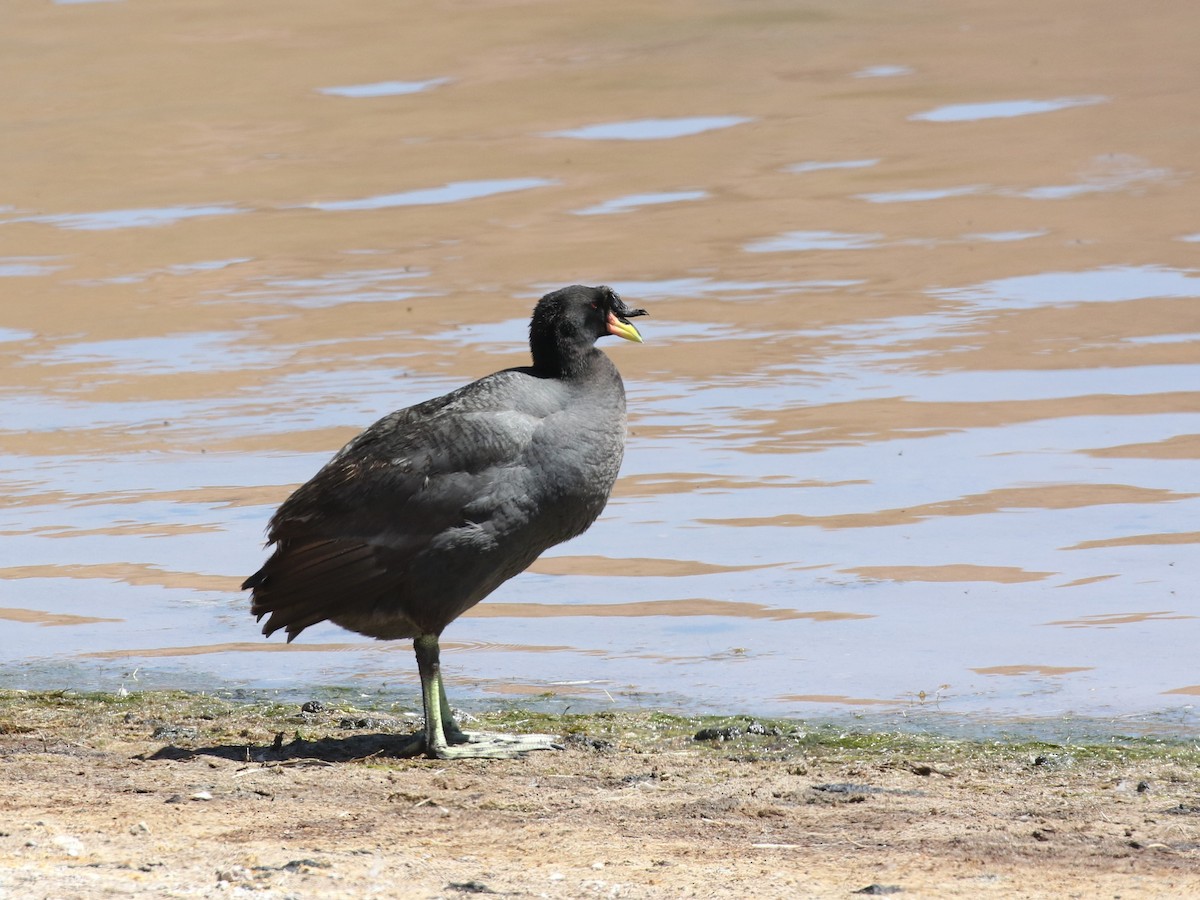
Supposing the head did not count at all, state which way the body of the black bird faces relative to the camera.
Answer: to the viewer's right
